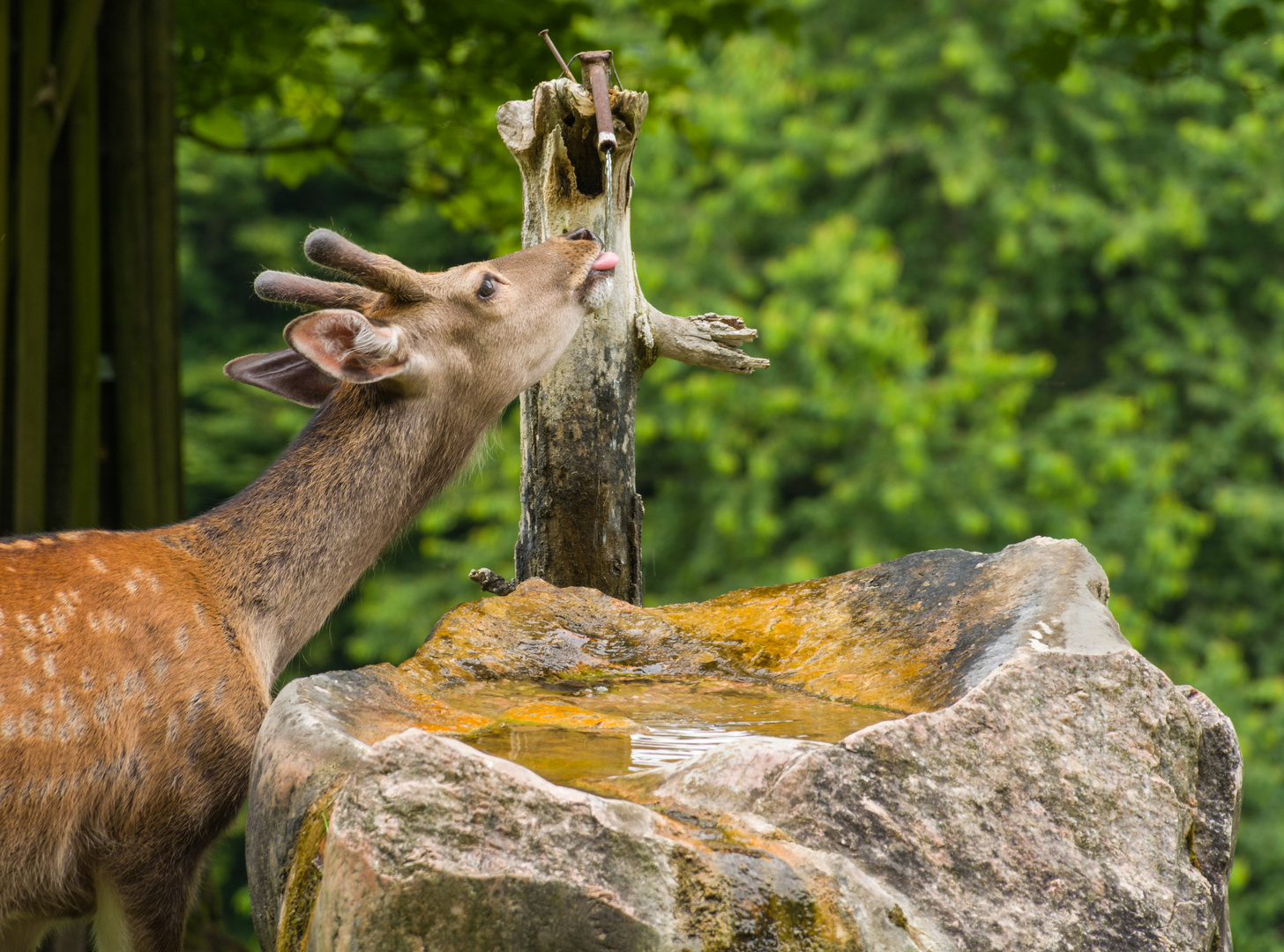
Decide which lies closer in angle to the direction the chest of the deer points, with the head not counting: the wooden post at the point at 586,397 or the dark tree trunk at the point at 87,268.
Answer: the wooden post

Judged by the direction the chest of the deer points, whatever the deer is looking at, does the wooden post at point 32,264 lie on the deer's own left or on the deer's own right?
on the deer's own left

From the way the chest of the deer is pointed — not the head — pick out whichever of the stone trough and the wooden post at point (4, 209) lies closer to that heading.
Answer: the stone trough

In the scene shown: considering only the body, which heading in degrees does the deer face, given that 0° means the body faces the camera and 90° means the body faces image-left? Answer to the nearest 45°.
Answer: approximately 270°

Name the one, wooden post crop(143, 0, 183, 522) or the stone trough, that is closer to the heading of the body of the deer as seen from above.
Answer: the stone trough

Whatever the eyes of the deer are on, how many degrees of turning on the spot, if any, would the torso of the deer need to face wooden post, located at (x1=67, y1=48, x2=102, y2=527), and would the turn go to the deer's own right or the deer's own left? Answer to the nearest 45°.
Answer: approximately 90° to the deer's own left

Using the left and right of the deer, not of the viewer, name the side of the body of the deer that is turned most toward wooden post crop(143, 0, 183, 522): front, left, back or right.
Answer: left
